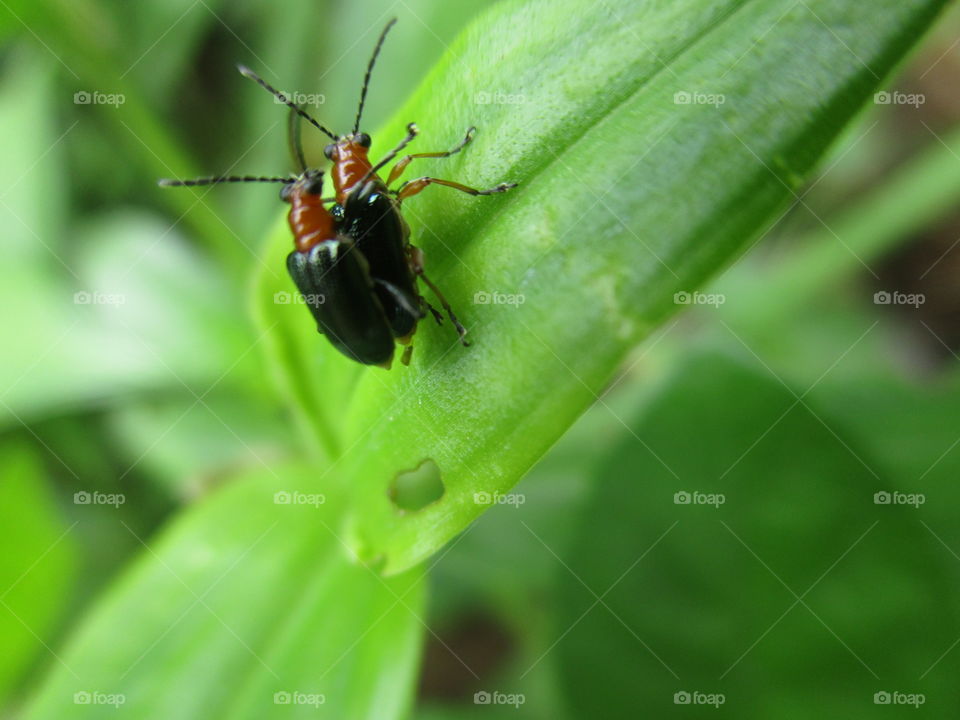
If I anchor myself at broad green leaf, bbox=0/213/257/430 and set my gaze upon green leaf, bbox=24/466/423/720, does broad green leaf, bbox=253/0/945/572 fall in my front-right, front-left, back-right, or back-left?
front-left

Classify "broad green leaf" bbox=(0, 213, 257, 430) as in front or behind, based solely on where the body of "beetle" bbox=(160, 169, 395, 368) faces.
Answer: in front

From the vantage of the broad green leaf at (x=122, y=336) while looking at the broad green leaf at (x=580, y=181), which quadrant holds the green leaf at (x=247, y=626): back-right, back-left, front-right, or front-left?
front-right

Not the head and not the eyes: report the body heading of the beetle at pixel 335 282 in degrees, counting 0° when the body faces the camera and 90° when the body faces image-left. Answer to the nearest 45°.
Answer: approximately 135°
